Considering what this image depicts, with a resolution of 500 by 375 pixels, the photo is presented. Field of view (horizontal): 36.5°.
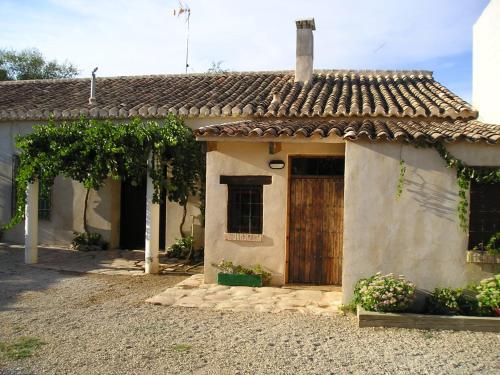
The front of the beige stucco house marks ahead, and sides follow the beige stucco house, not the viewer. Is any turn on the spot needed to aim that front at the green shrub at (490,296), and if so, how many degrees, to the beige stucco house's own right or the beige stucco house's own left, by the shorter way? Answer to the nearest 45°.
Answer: approximately 45° to the beige stucco house's own left

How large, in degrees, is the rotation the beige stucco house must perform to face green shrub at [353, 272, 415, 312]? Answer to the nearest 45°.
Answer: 0° — it already faces it

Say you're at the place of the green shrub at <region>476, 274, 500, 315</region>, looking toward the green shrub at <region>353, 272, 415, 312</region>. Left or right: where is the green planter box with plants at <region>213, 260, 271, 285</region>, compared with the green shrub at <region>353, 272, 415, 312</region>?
right

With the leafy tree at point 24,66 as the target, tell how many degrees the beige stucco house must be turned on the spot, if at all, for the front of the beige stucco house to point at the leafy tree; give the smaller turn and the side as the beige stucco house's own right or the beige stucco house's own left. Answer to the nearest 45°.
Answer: approximately 135° to the beige stucco house's own right

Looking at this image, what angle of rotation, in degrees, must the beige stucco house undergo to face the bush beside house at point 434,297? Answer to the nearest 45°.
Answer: approximately 45° to its left

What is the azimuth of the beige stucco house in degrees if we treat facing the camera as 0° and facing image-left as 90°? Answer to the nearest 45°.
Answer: approximately 0°
